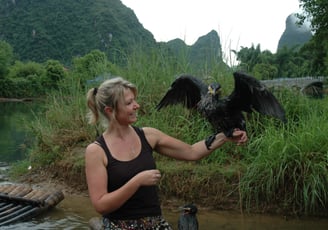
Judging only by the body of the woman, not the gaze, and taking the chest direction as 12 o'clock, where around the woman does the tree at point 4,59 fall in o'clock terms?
The tree is roughly at 7 o'clock from the woman.

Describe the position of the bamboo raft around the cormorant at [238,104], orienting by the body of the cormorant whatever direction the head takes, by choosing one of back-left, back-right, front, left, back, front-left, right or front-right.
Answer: right

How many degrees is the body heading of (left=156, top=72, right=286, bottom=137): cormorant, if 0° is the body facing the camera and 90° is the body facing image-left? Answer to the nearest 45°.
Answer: approximately 45°

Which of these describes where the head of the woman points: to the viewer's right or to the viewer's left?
to the viewer's right

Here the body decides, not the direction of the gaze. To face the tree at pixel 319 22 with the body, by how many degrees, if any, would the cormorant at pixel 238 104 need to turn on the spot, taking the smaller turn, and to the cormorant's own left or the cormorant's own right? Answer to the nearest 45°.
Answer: approximately 135° to the cormorant's own right

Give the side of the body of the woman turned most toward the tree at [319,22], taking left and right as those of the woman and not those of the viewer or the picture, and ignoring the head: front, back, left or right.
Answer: left

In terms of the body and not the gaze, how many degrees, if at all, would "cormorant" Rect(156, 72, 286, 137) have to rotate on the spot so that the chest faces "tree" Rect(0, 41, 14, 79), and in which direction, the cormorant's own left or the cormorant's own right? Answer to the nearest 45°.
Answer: approximately 90° to the cormorant's own right
